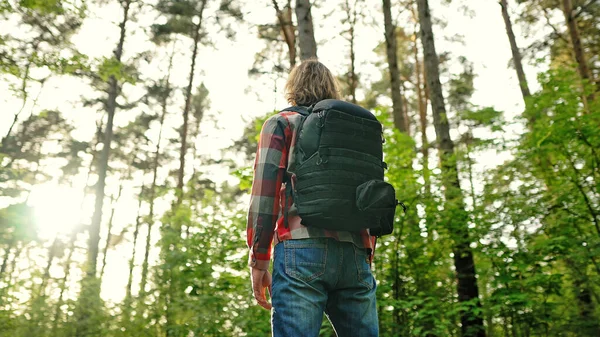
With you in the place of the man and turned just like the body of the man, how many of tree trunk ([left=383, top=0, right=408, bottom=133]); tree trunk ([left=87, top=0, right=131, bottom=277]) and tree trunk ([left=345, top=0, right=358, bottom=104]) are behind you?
0

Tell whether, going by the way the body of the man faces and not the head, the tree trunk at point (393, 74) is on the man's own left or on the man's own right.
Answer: on the man's own right

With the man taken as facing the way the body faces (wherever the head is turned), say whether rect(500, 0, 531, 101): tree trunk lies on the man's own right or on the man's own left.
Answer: on the man's own right

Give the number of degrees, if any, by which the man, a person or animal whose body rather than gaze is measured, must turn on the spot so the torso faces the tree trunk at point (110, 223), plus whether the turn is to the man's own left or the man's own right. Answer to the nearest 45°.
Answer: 0° — they already face it

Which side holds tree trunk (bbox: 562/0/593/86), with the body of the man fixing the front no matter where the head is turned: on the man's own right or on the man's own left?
on the man's own right

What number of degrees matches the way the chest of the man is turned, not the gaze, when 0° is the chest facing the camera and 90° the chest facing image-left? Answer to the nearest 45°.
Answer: approximately 135°

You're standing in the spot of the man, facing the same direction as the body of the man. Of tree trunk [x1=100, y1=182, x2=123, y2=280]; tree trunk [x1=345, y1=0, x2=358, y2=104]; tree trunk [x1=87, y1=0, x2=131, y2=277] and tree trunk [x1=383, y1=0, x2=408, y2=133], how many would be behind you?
0

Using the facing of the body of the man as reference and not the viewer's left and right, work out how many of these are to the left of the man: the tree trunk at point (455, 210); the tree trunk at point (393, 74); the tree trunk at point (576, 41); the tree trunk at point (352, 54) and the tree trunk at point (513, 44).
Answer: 0

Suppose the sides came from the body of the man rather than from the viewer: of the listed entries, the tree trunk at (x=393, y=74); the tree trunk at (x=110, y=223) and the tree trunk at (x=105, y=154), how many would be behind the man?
0

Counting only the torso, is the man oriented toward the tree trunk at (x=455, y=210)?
no

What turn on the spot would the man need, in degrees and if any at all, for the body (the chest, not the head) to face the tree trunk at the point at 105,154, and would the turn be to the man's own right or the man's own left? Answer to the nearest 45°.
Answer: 0° — they already face it

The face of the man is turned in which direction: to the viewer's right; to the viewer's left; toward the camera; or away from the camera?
away from the camera

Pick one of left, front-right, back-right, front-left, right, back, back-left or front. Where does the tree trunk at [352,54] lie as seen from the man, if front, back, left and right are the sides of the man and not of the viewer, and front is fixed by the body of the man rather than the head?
front-right
